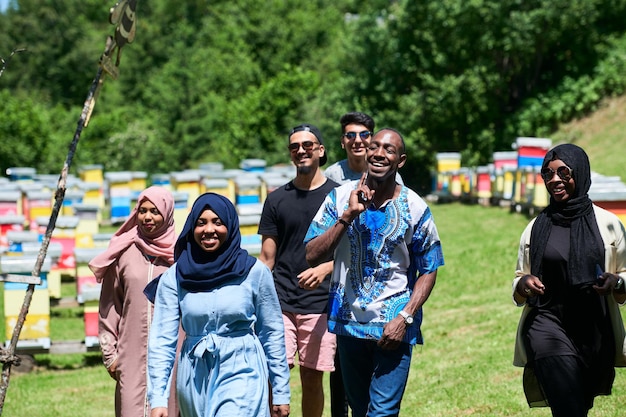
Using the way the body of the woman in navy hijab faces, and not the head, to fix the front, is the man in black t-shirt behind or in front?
behind

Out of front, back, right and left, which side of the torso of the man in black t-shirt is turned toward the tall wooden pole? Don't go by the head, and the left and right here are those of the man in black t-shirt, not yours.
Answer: right

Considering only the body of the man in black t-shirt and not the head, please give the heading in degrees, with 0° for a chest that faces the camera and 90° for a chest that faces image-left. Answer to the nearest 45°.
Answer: approximately 0°

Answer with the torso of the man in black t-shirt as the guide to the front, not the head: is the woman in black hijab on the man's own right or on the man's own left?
on the man's own left

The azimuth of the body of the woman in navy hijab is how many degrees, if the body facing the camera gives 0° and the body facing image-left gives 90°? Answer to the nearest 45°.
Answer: approximately 0°

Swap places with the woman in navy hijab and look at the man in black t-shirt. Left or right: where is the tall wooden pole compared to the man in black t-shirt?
left

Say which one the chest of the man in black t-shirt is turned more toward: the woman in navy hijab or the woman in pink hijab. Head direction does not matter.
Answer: the woman in navy hijab

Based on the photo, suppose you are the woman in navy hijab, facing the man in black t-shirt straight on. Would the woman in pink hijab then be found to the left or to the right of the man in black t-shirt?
left

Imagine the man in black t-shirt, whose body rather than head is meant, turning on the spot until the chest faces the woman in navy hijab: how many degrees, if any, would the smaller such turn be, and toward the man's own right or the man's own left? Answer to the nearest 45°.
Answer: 0° — they already face them

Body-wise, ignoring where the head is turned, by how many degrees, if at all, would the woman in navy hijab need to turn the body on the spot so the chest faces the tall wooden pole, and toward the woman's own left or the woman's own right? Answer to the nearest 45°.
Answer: approximately 135° to the woman's own right
